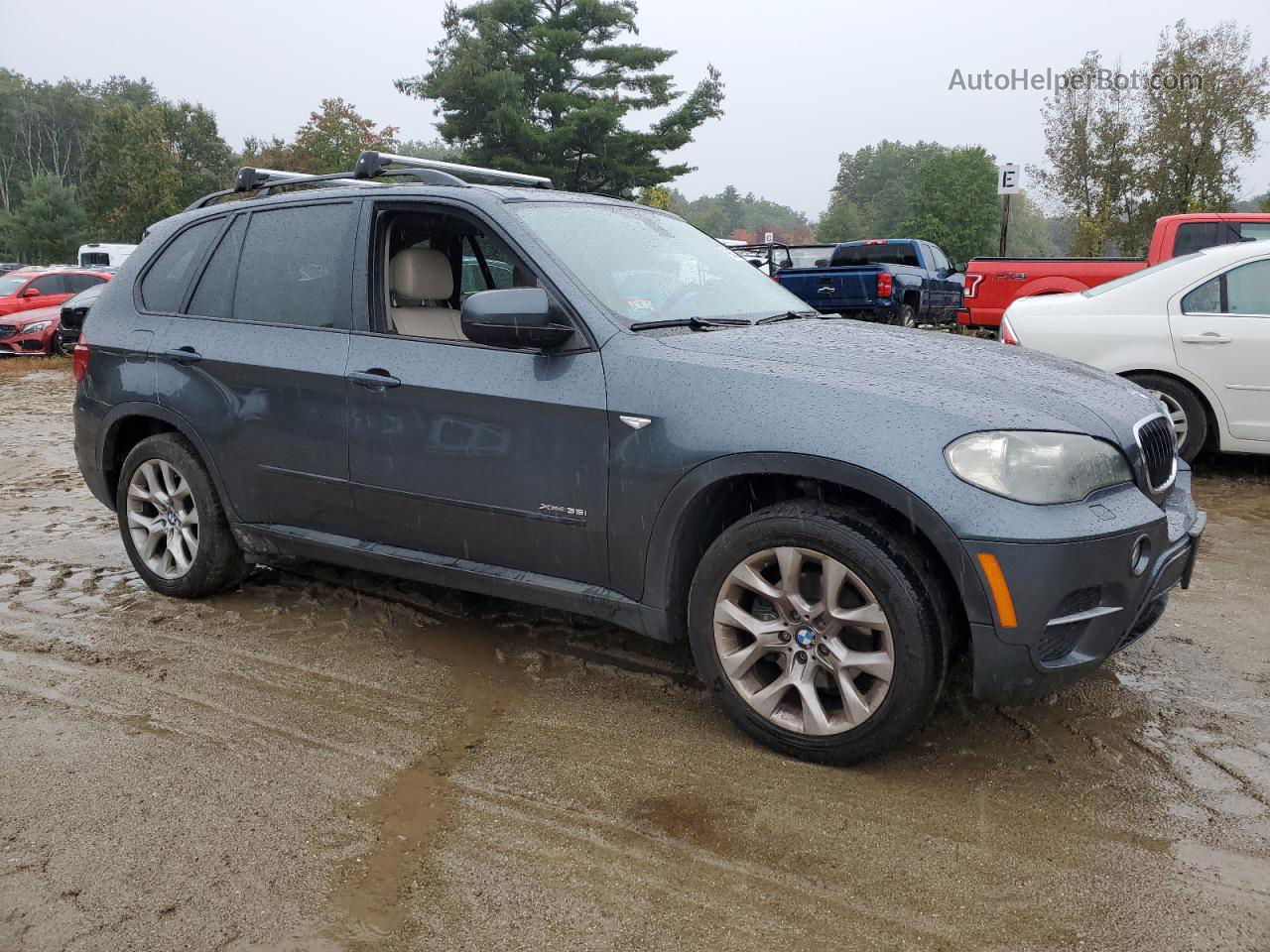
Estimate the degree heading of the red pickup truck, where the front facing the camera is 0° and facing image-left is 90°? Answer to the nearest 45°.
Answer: approximately 270°

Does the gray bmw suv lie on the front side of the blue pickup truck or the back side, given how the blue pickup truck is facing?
on the back side

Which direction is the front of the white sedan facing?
to the viewer's right

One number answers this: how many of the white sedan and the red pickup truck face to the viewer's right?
2

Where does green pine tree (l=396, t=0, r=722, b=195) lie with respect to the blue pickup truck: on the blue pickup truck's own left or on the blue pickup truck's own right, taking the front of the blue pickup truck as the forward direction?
on the blue pickup truck's own left

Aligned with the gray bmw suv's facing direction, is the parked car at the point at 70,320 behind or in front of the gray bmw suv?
behind

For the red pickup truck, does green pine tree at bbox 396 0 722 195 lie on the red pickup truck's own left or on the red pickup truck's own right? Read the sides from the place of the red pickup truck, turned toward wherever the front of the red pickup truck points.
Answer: on the red pickup truck's own left

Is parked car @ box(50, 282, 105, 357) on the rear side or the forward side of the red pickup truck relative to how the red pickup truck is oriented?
on the rear side

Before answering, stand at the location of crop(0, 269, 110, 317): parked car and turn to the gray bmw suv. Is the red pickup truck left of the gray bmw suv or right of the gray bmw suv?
left

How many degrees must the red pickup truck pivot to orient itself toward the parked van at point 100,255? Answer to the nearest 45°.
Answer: approximately 135° to its left
